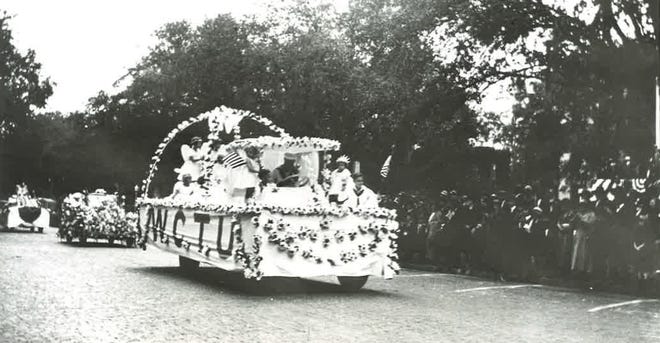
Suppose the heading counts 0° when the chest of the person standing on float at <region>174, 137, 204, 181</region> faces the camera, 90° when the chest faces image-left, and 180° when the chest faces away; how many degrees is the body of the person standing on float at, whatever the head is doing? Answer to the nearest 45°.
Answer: approximately 315°

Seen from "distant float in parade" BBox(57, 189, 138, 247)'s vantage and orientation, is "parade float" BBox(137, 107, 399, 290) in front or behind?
in front

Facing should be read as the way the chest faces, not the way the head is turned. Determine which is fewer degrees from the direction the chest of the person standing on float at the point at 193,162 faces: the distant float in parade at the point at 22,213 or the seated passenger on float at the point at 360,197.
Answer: the seated passenger on float

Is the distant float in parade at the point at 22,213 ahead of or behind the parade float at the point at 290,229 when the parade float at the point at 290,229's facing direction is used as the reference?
behind

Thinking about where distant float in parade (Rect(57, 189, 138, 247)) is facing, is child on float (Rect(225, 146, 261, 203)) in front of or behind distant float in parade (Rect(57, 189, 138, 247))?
in front

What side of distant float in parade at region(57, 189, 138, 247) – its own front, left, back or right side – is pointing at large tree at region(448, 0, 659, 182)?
front

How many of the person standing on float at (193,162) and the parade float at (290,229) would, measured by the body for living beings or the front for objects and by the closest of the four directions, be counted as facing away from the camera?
0
